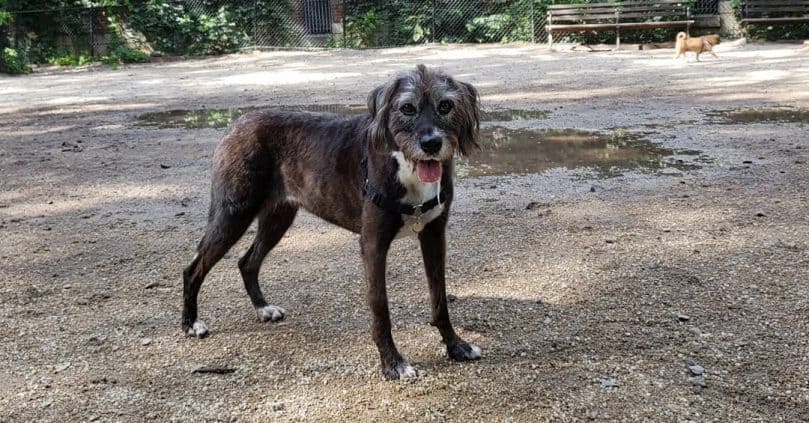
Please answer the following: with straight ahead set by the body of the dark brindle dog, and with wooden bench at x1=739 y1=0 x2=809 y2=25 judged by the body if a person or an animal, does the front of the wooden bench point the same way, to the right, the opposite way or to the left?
to the right

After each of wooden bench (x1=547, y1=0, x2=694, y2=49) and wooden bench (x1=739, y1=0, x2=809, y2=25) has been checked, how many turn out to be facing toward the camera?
2

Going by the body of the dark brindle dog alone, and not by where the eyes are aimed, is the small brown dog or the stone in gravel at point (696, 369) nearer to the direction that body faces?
the stone in gravel

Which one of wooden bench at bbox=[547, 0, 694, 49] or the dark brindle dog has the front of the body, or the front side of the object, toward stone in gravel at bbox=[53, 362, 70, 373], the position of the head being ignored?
the wooden bench

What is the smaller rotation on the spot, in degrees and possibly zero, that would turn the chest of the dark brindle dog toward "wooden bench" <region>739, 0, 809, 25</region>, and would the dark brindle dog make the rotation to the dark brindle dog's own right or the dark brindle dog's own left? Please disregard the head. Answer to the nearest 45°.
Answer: approximately 90° to the dark brindle dog's own left

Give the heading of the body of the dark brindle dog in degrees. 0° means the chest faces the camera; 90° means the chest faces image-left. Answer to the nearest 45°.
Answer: approximately 315°

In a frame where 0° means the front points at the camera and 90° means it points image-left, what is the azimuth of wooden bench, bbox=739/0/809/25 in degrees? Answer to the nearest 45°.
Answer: approximately 0°

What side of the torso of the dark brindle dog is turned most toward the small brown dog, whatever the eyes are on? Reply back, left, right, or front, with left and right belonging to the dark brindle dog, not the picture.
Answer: left

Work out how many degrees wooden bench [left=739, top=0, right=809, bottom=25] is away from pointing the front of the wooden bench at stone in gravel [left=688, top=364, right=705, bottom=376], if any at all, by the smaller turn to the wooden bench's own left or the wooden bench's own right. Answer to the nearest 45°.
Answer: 0° — it already faces it
